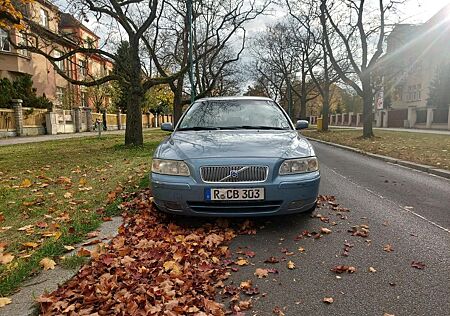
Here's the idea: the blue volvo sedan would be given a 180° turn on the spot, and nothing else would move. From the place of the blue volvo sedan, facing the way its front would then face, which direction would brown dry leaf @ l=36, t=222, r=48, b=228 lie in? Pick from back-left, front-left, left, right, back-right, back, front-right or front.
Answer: left

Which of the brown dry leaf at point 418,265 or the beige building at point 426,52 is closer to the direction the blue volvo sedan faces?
the brown dry leaf

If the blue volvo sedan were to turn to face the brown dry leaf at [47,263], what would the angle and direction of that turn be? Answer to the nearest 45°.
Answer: approximately 45° to its right

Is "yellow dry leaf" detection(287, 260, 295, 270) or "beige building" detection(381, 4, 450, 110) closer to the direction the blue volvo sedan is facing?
the yellow dry leaf

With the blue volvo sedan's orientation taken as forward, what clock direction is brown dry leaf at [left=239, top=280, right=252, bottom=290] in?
The brown dry leaf is roughly at 12 o'clock from the blue volvo sedan.

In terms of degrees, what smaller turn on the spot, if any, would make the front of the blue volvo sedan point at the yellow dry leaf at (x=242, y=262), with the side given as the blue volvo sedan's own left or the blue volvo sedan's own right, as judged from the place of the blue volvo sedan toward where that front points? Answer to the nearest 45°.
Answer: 0° — it already faces it

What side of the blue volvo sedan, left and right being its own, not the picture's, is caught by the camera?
front

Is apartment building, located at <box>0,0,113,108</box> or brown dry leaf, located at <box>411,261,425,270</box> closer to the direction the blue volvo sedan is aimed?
the brown dry leaf

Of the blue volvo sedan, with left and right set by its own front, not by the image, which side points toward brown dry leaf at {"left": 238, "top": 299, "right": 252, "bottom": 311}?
front

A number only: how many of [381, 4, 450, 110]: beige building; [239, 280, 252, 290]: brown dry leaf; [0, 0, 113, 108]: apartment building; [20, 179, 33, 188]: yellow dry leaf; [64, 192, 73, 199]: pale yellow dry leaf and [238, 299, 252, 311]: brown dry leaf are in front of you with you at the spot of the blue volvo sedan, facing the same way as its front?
2

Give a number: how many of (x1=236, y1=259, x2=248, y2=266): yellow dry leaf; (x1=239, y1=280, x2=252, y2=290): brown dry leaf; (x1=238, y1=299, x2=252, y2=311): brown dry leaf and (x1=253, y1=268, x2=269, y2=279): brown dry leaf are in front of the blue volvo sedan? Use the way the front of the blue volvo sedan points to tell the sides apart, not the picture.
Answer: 4

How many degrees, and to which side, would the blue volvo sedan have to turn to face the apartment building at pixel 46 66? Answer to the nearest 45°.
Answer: approximately 135° to its right

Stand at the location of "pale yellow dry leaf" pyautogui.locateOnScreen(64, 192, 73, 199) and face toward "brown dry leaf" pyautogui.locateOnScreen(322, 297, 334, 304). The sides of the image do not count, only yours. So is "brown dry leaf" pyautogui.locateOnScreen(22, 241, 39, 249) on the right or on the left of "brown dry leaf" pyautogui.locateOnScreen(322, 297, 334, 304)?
right

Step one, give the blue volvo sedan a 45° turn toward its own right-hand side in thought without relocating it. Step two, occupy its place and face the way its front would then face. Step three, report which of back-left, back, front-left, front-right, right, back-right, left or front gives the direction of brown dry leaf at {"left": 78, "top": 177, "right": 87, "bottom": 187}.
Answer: right

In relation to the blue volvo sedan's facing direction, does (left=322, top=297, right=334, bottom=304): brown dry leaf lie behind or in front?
in front

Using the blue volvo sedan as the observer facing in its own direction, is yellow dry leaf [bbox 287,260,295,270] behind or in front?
in front

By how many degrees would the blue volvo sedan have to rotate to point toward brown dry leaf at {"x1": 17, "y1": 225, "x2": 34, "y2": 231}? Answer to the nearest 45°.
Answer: approximately 90° to its right
